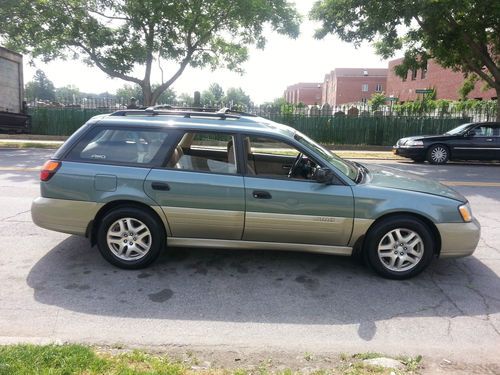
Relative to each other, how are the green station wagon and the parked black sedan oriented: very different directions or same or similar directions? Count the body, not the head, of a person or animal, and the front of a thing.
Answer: very different directions

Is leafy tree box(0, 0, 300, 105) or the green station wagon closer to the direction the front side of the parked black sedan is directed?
the leafy tree

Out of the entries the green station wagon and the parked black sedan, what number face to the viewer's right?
1

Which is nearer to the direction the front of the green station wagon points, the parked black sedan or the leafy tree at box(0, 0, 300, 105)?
the parked black sedan

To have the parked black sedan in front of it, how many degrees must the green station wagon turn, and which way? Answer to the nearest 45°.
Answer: approximately 45° to its left

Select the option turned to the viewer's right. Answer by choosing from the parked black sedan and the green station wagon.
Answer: the green station wagon

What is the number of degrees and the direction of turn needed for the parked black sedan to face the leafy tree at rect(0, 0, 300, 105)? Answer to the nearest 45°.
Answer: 0° — it already faces it

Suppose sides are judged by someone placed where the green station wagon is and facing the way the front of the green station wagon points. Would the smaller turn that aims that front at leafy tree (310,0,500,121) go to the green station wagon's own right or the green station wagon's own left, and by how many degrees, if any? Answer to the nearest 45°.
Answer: approximately 45° to the green station wagon's own left

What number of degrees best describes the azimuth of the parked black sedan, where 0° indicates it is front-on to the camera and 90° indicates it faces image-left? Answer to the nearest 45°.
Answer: approximately 90°

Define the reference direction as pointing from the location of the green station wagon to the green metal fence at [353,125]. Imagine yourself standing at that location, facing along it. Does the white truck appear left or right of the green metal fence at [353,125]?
left

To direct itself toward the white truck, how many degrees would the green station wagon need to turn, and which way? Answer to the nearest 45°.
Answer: approximately 135° to its left

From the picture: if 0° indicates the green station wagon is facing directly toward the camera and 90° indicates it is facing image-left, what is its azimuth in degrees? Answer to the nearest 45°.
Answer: approximately 270°

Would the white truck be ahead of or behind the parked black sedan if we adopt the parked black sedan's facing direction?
ahead
